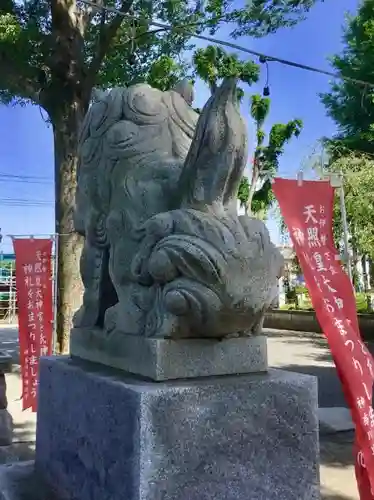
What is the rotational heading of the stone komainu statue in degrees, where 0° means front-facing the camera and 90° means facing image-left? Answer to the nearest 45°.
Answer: approximately 135°

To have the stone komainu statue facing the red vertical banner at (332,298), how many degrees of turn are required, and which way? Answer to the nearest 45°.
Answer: approximately 90° to its right

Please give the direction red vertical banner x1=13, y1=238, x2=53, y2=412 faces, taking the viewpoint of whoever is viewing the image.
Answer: facing the viewer

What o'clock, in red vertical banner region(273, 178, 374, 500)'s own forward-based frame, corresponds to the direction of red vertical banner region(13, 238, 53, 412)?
red vertical banner region(13, 238, 53, 412) is roughly at 4 o'clock from red vertical banner region(273, 178, 374, 500).

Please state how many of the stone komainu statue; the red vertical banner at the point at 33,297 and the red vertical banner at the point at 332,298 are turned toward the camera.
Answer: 2

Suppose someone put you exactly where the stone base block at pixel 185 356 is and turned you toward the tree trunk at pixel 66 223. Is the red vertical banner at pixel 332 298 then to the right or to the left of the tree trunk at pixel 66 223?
right

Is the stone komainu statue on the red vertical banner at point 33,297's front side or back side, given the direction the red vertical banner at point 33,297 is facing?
on the front side
